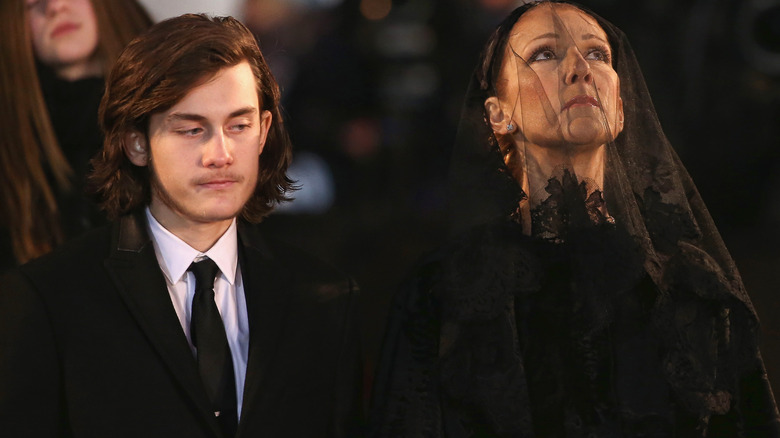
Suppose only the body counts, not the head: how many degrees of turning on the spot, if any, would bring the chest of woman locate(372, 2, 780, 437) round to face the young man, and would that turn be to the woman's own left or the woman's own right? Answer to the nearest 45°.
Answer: approximately 90° to the woman's own right

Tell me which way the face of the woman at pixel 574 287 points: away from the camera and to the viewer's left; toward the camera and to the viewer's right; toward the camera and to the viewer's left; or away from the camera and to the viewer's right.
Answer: toward the camera and to the viewer's right

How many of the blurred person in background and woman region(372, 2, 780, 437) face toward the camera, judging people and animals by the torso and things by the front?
2

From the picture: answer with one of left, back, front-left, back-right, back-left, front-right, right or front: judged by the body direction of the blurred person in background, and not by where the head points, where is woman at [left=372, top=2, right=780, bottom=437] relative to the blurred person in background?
front-left

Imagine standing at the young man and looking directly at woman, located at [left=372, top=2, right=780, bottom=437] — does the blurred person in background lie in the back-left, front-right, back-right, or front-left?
back-left

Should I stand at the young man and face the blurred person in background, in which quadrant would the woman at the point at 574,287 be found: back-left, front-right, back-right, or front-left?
back-right

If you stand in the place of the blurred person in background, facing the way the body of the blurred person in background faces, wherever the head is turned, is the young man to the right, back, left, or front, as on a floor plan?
front

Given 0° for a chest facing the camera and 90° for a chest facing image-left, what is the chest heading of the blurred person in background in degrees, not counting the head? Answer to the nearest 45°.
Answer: approximately 0°

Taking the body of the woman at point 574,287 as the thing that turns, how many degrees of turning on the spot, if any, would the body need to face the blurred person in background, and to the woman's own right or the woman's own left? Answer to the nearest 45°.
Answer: approximately 90° to the woman's own right
